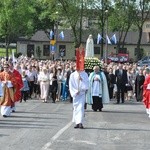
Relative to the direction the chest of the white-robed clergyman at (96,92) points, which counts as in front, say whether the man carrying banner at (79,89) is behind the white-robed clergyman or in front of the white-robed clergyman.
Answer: in front

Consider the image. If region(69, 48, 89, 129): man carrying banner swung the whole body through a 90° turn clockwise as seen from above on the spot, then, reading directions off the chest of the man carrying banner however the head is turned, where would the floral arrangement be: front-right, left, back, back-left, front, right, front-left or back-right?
right

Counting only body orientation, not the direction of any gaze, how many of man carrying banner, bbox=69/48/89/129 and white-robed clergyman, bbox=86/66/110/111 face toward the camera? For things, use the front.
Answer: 2

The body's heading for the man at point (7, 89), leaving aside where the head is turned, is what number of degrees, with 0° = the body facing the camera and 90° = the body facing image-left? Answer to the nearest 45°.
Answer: approximately 0°

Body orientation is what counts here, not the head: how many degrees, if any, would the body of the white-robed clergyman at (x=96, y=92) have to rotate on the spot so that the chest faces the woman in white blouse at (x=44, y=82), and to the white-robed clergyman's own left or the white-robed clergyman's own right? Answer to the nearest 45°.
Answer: approximately 135° to the white-robed clergyman's own right

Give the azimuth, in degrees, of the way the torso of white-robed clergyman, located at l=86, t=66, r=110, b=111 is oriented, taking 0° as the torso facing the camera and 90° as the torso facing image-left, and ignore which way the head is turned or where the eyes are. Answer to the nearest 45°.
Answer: approximately 0°

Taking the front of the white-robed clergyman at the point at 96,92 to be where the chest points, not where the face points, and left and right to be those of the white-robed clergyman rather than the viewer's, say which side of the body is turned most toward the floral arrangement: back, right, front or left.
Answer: back
